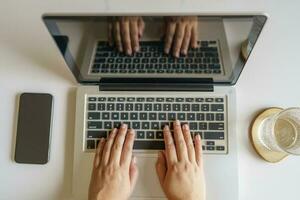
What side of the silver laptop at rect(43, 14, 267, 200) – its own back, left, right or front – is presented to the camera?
front
